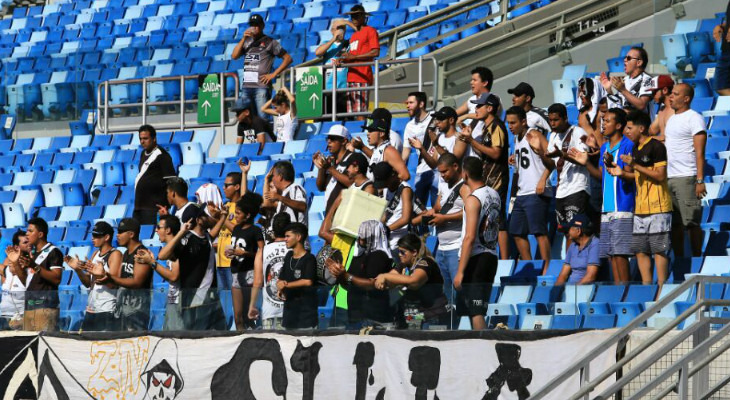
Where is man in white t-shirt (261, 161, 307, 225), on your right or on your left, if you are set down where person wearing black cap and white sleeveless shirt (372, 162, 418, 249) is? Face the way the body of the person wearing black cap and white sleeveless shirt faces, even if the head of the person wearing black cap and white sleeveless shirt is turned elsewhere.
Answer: on your right

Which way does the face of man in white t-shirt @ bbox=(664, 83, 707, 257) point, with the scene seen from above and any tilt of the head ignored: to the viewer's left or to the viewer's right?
to the viewer's left

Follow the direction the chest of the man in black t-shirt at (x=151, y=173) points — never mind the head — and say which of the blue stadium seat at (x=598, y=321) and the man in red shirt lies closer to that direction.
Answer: the blue stadium seat

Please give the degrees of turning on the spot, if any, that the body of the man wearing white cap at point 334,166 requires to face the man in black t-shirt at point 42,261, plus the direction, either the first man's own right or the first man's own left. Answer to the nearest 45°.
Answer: approximately 45° to the first man's own right
